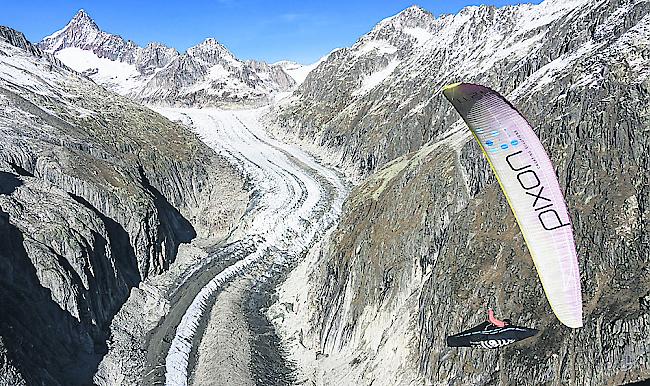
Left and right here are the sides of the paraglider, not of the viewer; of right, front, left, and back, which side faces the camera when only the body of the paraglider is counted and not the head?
left
